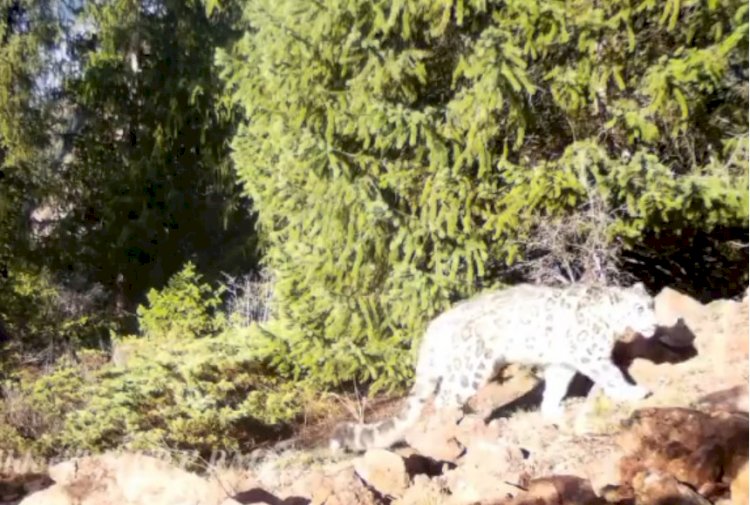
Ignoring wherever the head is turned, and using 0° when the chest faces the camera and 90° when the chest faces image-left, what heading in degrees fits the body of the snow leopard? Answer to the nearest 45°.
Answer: approximately 270°

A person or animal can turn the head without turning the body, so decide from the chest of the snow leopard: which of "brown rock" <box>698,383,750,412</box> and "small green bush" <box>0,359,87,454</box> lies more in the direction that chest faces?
the brown rock

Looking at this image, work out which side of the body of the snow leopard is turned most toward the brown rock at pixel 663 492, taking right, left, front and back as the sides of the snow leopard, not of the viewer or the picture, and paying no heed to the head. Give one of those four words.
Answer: right

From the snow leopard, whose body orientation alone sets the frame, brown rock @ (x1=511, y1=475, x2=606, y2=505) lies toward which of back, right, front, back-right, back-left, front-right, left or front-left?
right

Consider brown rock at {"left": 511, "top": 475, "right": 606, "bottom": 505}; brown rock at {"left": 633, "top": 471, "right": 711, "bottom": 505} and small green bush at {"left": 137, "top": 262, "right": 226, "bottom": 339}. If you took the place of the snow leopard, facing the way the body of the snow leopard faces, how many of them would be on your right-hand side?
2

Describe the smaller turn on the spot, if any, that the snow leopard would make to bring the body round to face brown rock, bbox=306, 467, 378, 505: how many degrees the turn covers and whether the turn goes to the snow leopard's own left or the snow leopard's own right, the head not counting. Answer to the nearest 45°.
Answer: approximately 135° to the snow leopard's own right

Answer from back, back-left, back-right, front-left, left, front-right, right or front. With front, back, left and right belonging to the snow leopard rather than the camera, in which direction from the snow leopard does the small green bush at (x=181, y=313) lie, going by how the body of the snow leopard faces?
back-left

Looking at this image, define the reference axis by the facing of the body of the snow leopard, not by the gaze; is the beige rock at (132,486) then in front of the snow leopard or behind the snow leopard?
behind

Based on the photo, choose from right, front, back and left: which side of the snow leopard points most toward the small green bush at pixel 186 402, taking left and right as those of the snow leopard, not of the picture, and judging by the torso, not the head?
back

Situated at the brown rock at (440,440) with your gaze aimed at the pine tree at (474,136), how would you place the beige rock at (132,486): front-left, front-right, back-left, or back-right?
back-left

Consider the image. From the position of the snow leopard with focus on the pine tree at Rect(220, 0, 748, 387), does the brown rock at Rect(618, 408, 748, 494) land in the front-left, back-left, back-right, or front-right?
back-right
